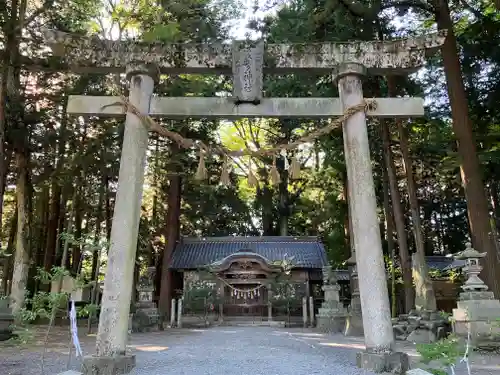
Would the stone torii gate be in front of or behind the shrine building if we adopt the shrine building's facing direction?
in front

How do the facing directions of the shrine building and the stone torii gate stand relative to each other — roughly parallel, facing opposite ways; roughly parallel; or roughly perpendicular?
roughly parallel

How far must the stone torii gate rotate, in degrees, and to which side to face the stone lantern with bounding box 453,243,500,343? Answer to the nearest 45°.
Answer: approximately 135° to its left

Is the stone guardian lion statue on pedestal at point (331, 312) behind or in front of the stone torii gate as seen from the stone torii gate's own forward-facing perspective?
behind

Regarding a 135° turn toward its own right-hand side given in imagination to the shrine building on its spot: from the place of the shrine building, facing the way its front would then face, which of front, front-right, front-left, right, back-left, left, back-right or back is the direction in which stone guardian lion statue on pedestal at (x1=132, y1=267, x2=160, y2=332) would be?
left

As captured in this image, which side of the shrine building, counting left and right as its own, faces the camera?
front

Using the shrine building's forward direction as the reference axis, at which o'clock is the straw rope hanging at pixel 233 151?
The straw rope hanging is roughly at 12 o'clock from the shrine building.

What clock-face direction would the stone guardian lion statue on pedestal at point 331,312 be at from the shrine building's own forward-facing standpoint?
The stone guardian lion statue on pedestal is roughly at 11 o'clock from the shrine building.

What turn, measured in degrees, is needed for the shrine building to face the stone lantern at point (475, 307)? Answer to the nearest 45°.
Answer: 0° — it already faces it

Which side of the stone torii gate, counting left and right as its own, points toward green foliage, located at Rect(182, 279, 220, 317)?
back

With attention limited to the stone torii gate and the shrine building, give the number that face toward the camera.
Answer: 2

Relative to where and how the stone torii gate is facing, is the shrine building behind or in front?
behind

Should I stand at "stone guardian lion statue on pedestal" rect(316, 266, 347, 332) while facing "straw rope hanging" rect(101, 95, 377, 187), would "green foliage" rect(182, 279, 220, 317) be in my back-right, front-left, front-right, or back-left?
back-right
